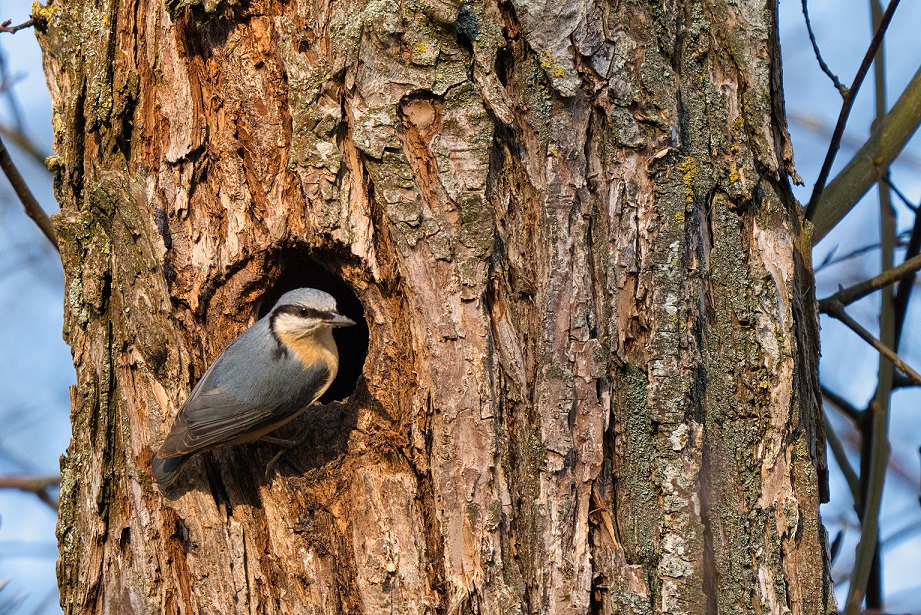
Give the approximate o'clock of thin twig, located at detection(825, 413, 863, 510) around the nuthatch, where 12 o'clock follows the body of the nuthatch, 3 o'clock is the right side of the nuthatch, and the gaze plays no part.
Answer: The thin twig is roughly at 12 o'clock from the nuthatch.

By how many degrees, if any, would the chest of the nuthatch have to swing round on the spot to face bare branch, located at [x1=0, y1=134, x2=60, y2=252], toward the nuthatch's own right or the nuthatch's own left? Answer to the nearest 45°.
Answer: approximately 180°

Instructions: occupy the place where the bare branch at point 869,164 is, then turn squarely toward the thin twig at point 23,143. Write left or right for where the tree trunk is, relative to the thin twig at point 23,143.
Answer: left

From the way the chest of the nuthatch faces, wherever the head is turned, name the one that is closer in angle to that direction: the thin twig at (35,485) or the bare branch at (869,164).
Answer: the bare branch

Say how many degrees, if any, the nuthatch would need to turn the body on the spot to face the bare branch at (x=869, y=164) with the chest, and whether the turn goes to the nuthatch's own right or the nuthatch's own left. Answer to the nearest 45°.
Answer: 0° — it already faces it

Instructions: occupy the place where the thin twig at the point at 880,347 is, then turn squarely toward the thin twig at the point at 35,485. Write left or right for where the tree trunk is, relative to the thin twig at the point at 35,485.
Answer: left

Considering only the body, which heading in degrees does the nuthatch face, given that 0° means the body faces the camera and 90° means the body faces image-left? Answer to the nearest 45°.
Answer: approximately 270°

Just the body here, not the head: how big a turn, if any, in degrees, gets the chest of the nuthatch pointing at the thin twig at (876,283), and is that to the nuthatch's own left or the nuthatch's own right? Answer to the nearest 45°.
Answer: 0° — it already faces it

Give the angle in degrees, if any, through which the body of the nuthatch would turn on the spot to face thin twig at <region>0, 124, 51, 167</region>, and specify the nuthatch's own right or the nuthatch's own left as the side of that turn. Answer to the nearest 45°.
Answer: approximately 135° to the nuthatch's own left

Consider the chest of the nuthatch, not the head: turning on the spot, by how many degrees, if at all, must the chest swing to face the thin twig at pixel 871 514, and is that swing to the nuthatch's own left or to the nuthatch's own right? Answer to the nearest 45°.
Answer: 0° — it already faces it
